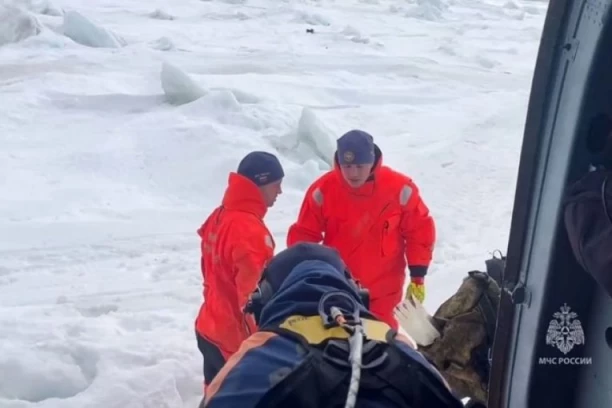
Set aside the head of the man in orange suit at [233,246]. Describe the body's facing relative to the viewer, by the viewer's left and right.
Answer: facing away from the viewer and to the right of the viewer

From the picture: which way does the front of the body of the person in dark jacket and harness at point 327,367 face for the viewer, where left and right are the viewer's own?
facing away from the viewer

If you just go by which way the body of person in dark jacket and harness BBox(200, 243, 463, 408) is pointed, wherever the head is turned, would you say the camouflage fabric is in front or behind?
in front

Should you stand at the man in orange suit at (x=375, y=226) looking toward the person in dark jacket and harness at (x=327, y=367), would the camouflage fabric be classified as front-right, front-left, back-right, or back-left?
front-left

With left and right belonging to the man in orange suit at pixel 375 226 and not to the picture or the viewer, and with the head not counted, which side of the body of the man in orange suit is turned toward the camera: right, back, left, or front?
front

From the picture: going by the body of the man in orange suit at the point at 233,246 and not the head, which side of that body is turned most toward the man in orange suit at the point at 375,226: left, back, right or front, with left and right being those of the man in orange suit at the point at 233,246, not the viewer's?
front

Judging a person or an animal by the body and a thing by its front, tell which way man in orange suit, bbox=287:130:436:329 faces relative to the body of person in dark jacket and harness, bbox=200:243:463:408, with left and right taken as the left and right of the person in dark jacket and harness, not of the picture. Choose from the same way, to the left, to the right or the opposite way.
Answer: the opposite way

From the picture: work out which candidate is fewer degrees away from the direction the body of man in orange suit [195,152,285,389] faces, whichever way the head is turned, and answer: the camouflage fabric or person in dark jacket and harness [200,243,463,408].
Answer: the camouflage fabric

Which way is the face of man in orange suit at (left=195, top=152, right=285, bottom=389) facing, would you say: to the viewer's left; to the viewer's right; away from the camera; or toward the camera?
to the viewer's right

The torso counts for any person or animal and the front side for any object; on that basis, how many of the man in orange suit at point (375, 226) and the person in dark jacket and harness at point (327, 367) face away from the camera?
1

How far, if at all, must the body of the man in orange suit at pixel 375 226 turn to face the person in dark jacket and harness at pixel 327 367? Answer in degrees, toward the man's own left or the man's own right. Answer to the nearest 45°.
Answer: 0° — they already face them

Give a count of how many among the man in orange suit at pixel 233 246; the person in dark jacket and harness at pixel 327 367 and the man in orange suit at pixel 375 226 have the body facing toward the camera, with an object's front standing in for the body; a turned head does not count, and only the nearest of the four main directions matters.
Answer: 1
